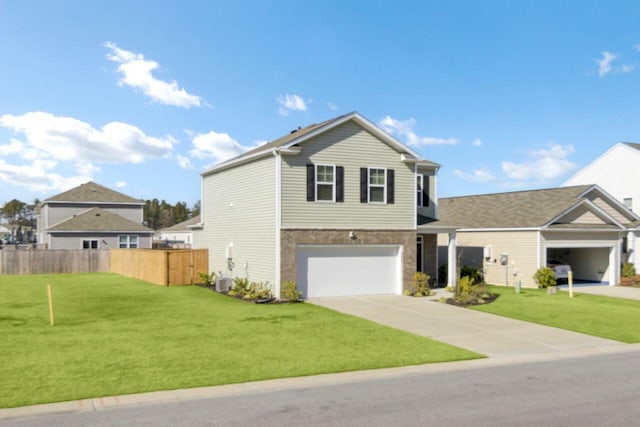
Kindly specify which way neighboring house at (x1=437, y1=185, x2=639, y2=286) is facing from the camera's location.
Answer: facing the viewer and to the right of the viewer

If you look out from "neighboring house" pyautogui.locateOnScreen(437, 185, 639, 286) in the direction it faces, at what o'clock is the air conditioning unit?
The air conditioning unit is roughly at 3 o'clock from the neighboring house.

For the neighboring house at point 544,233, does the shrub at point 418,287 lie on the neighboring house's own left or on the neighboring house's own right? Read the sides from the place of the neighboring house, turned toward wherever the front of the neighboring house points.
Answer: on the neighboring house's own right
